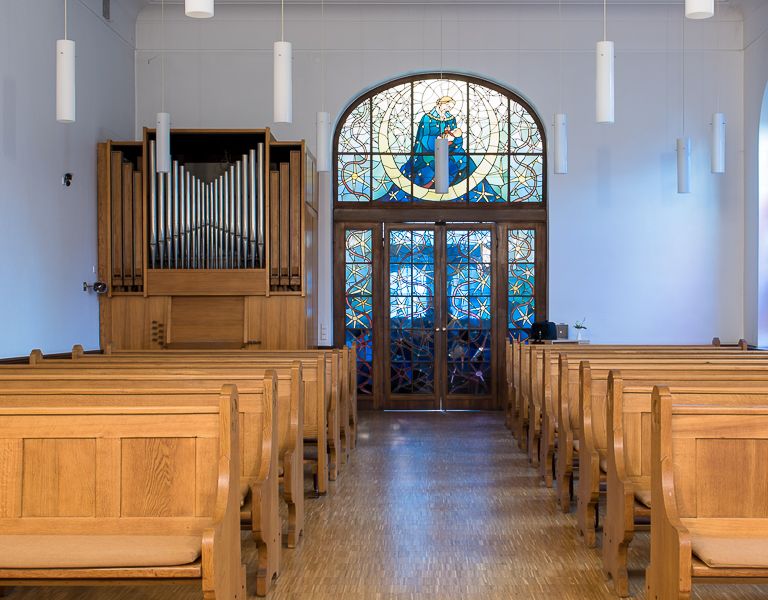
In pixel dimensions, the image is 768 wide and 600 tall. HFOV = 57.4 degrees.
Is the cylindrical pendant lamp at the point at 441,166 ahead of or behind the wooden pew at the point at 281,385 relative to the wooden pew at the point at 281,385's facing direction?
behind

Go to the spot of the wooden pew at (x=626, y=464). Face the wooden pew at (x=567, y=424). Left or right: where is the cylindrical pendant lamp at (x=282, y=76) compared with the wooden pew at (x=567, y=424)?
left

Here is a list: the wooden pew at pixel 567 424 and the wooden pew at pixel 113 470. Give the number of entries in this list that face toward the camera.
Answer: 2

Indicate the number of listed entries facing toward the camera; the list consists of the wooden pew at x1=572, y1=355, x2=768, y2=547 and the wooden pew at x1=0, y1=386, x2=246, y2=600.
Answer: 2

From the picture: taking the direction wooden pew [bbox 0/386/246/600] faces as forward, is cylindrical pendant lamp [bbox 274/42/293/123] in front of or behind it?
behind

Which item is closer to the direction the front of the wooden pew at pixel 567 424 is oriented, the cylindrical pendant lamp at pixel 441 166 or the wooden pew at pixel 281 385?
the wooden pew

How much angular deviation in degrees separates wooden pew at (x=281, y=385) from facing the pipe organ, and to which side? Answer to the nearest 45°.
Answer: approximately 180°

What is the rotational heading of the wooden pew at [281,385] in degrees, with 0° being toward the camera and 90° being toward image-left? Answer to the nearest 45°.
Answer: approximately 0°

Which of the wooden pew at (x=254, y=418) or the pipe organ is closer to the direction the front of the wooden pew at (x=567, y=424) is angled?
the wooden pew

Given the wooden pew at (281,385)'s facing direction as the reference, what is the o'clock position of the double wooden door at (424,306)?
The double wooden door is roughly at 7 o'clock from the wooden pew.

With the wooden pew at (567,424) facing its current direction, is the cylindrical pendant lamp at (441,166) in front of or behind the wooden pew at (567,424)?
behind
